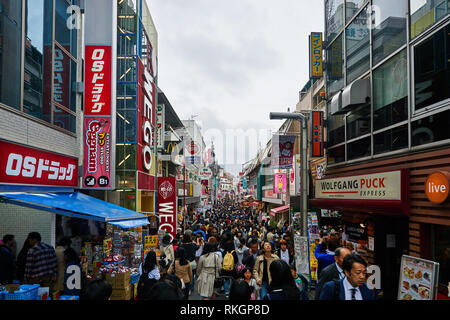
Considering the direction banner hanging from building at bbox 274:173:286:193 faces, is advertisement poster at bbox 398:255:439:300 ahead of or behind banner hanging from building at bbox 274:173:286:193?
ahead

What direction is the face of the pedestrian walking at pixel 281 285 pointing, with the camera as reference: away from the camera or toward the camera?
away from the camera

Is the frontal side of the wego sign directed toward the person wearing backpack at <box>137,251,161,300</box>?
yes

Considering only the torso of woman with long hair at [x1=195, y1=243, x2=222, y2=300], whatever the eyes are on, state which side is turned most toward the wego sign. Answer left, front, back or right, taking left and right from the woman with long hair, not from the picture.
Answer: front
